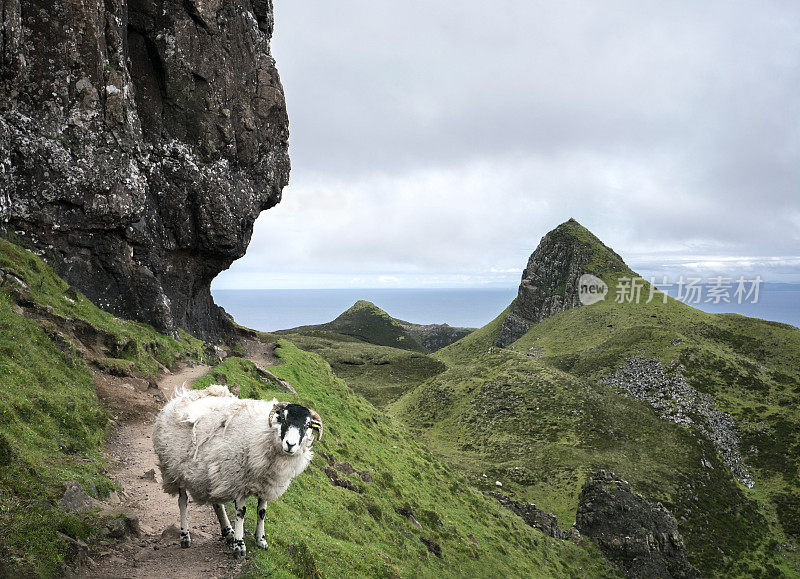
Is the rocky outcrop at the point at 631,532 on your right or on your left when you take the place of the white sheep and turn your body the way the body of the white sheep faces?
on your left

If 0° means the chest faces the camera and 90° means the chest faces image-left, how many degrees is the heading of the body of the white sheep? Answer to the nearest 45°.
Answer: approximately 315°

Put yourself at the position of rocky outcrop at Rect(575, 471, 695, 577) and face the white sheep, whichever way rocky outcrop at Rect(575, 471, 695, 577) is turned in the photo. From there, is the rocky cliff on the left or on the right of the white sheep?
right

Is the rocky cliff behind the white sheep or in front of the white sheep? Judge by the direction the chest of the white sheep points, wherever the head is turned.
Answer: behind

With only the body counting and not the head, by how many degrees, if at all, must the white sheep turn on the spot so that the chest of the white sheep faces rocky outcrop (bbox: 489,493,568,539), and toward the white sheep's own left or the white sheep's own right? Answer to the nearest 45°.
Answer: approximately 90° to the white sheep's own left

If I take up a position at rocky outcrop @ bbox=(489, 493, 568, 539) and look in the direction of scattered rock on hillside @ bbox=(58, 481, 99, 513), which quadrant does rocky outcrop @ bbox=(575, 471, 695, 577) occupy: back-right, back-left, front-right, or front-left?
back-left
